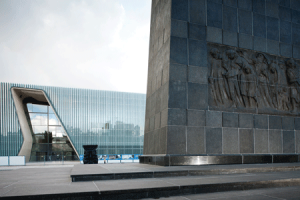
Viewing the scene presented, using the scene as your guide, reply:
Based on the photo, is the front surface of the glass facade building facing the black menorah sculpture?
yes

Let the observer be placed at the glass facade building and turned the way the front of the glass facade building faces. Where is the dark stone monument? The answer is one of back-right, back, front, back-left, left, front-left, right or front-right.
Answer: front

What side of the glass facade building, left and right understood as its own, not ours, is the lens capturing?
front
